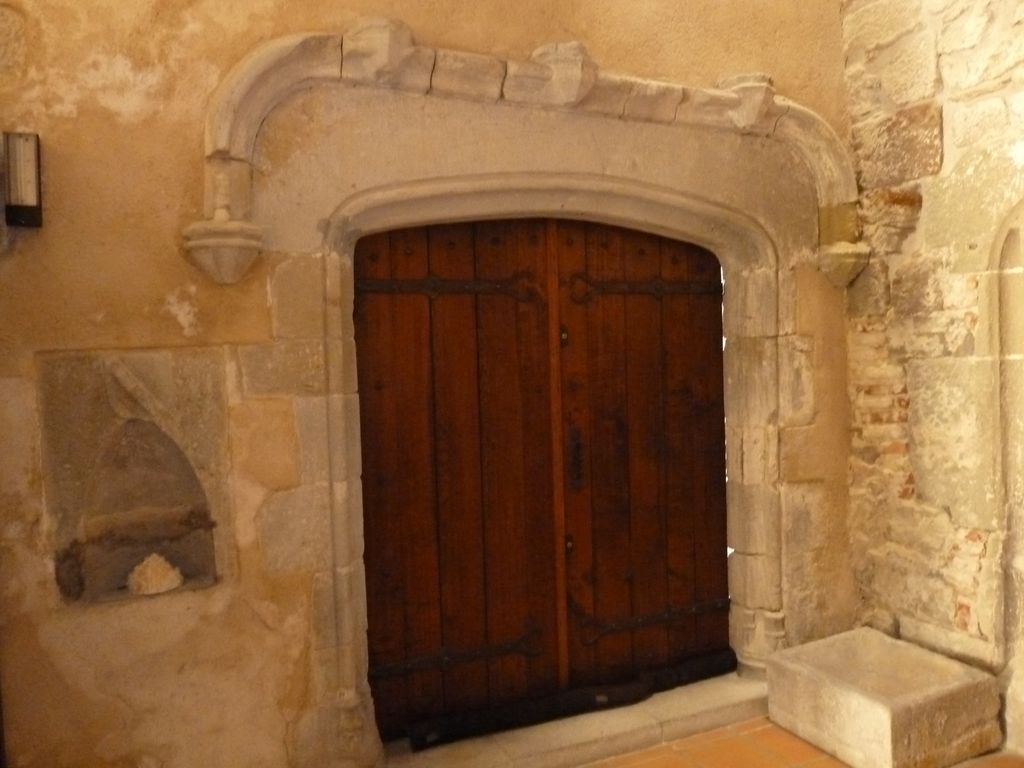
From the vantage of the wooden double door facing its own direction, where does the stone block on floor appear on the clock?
The stone block on floor is roughly at 11 o'clock from the wooden double door.

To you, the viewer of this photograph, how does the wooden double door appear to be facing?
facing the viewer and to the right of the viewer
